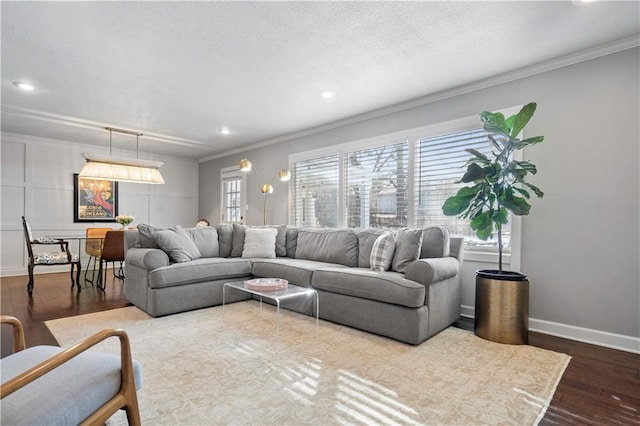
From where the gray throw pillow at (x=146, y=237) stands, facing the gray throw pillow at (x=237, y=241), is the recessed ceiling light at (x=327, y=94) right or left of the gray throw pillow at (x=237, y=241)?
right

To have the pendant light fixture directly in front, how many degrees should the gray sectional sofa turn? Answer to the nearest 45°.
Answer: approximately 135° to its right

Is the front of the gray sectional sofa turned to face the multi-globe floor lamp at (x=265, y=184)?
no

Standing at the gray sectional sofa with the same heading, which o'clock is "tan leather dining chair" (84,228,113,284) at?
The tan leather dining chair is roughly at 4 o'clock from the gray sectional sofa.

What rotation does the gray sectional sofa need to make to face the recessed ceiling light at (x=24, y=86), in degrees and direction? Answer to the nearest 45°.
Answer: approximately 90° to its right

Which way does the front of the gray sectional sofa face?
toward the camera

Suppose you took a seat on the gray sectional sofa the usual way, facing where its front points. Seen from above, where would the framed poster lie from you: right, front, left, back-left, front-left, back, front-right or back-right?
back-right
